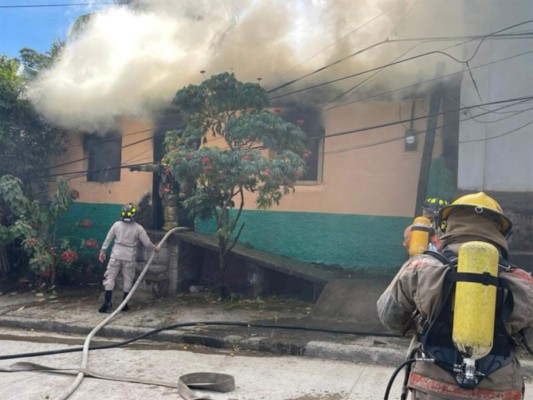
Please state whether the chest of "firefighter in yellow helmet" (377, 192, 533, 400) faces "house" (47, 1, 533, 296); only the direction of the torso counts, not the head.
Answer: yes

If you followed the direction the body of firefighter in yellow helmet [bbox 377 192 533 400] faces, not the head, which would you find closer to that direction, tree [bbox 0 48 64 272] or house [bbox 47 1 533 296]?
the house

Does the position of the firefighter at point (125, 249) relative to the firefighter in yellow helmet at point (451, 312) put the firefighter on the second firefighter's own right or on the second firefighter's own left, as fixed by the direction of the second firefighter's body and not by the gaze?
on the second firefighter's own left

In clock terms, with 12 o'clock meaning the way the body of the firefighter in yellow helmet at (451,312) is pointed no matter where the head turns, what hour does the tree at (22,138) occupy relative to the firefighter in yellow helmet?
The tree is roughly at 10 o'clock from the firefighter in yellow helmet.

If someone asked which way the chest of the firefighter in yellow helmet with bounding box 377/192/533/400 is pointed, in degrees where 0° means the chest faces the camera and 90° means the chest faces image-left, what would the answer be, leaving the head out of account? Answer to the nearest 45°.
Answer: approximately 180°

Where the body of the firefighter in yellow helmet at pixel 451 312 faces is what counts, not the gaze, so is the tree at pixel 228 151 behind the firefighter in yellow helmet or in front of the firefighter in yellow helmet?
in front

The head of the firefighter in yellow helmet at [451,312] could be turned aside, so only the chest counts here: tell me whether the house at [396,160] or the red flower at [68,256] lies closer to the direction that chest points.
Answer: the house
